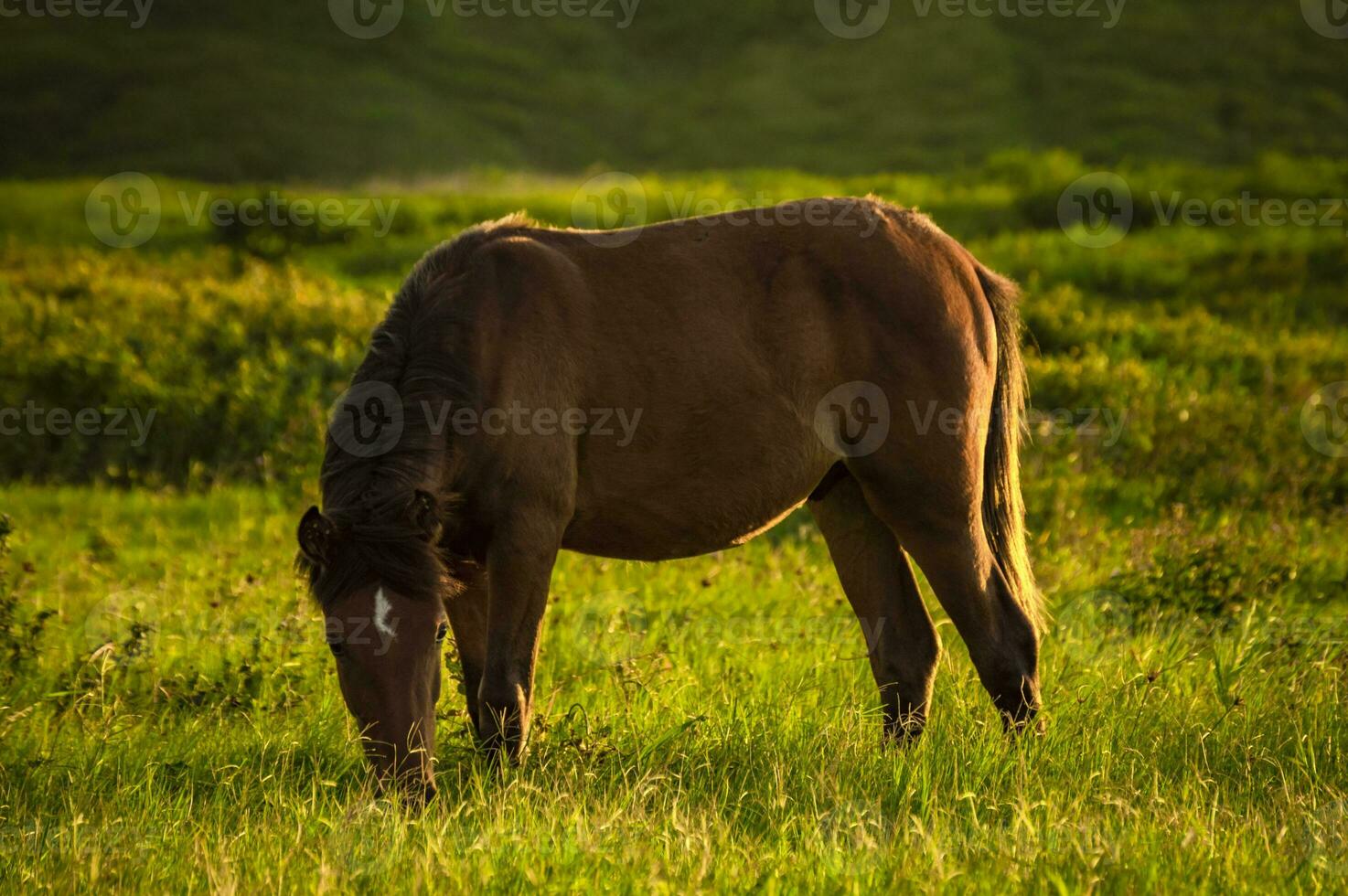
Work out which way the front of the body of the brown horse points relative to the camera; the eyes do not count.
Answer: to the viewer's left
